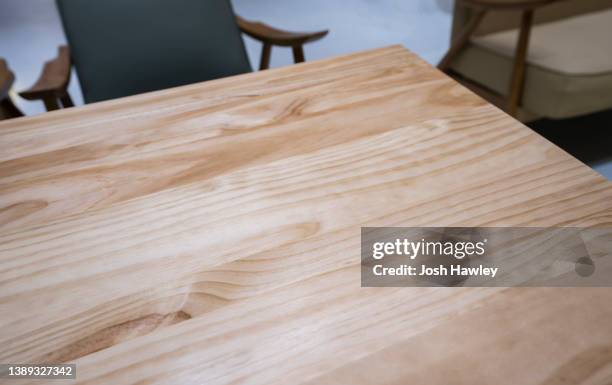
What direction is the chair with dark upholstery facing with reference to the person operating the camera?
facing the viewer and to the right of the viewer

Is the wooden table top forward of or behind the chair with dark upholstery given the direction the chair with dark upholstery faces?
forward

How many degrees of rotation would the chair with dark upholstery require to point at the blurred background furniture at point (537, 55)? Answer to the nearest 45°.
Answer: approximately 45° to its left
